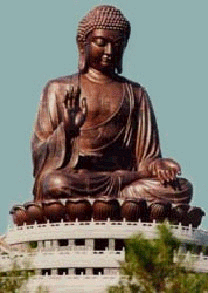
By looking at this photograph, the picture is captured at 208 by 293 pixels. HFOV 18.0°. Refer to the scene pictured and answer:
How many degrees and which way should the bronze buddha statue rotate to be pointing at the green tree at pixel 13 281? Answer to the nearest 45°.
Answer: approximately 45° to its right

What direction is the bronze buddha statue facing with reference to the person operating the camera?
facing the viewer and to the right of the viewer
